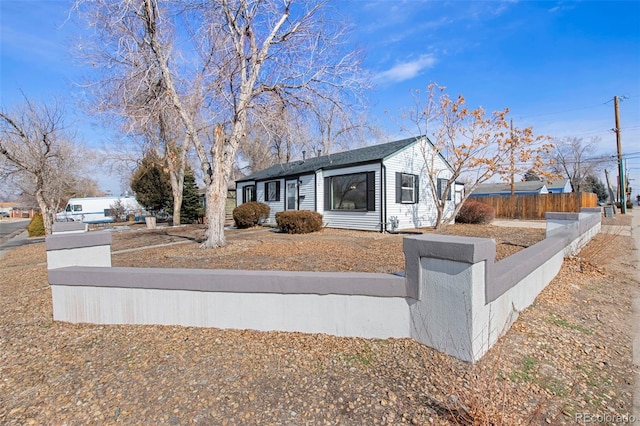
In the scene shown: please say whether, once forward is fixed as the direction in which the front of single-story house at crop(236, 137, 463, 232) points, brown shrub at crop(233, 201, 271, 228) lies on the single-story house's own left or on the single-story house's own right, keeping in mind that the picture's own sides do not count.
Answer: on the single-story house's own right

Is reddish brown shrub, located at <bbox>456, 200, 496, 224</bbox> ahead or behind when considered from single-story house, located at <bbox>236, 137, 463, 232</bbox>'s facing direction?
behind

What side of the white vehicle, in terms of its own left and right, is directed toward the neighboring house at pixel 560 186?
back

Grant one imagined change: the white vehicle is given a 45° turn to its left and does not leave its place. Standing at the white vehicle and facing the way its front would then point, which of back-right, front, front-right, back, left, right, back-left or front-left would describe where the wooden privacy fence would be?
left

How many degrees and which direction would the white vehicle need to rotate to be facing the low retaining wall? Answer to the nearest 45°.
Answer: approximately 90° to its left

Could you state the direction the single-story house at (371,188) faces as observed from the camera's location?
facing the viewer and to the left of the viewer

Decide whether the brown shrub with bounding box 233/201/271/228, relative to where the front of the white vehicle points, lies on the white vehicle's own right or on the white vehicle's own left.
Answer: on the white vehicle's own left

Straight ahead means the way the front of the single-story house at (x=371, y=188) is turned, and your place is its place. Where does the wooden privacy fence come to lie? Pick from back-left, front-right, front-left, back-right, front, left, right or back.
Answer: back

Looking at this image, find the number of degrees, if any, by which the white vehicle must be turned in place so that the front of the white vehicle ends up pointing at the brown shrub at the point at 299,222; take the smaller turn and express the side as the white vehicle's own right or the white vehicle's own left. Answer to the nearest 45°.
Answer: approximately 90° to the white vehicle's own left

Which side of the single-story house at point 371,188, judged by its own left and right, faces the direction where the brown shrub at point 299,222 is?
front

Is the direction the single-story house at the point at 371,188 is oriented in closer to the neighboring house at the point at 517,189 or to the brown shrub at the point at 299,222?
the brown shrub

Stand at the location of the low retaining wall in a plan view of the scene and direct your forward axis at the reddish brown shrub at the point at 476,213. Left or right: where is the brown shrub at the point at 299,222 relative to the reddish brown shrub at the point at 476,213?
left

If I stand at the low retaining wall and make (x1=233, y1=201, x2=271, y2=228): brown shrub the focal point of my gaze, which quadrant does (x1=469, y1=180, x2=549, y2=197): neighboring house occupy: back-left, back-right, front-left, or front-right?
front-right

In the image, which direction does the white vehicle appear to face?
to the viewer's left

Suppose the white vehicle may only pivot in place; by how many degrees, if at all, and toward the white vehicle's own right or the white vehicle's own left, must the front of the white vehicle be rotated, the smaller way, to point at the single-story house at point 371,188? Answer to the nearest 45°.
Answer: approximately 90° to the white vehicle's own left
